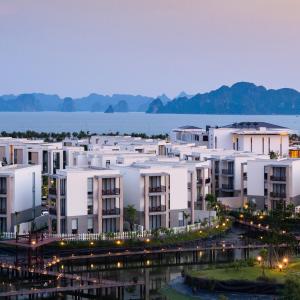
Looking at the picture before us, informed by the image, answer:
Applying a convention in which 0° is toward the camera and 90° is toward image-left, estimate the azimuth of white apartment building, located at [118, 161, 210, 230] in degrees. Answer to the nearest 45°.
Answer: approximately 315°

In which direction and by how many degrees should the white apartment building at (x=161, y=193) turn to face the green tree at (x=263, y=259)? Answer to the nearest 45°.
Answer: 0° — it already faces it

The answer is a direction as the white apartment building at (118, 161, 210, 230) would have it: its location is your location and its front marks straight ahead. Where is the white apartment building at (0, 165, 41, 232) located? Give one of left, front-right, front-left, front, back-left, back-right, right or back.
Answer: back-right

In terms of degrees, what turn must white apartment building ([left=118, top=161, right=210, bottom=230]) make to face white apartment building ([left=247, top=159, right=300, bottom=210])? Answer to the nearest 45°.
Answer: approximately 90° to its left

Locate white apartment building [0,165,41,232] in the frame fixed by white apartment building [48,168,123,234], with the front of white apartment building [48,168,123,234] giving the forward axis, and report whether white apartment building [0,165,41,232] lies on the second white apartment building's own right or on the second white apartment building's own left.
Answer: on the second white apartment building's own right

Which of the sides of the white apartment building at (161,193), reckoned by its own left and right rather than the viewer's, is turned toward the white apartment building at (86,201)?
right

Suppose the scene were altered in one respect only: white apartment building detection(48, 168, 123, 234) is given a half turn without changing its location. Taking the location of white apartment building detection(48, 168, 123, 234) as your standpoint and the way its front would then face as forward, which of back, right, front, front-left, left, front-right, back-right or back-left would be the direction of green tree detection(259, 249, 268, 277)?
back-right

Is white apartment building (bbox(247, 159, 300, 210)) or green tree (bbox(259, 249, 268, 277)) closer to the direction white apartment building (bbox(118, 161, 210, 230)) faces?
the green tree

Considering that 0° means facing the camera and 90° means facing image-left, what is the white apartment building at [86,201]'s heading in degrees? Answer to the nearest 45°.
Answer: approximately 0°

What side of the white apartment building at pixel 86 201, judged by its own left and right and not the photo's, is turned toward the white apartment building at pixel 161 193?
left
